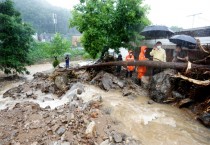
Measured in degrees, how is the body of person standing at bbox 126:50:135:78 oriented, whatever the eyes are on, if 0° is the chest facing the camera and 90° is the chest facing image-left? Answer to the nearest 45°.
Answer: approximately 0°

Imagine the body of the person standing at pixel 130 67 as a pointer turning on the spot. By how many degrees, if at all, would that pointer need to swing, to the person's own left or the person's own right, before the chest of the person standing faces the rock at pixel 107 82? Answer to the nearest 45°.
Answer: approximately 45° to the person's own right

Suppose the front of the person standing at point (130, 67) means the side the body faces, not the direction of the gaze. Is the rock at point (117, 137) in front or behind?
in front

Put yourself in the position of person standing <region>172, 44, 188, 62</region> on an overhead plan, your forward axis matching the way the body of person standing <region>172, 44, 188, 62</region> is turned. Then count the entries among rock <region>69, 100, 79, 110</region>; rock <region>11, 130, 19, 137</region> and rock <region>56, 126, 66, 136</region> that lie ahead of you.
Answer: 3

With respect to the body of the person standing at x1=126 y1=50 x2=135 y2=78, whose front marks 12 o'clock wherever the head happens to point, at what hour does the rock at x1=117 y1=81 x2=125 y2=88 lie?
The rock is roughly at 1 o'clock from the person standing.

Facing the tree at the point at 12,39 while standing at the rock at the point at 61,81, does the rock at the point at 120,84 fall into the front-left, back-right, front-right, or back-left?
back-right

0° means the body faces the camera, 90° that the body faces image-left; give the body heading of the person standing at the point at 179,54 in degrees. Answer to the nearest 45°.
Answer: approximately 45°

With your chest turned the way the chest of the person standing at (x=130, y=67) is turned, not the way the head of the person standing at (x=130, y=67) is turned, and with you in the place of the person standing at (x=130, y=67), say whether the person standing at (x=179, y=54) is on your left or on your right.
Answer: on your left

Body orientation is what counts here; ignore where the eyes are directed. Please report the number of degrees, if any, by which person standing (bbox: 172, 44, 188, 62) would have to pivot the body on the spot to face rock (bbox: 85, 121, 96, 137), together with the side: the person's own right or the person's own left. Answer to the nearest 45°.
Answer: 0° — they already face it

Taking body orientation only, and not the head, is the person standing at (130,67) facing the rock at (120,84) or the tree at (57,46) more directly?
the rock
